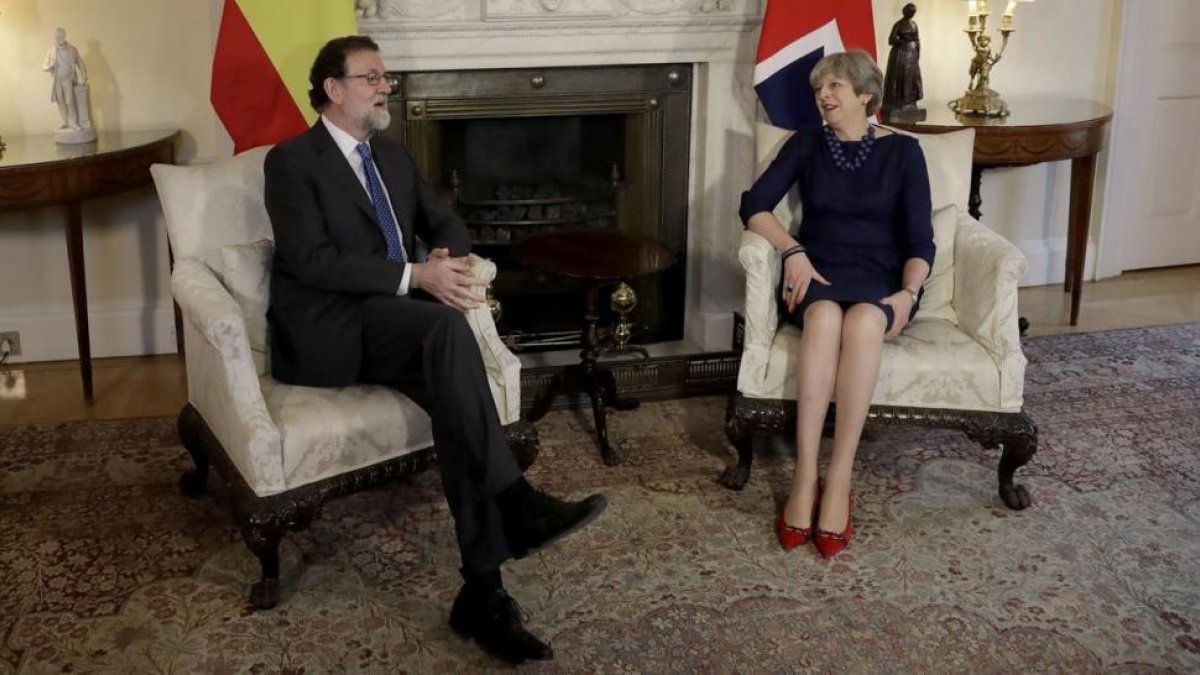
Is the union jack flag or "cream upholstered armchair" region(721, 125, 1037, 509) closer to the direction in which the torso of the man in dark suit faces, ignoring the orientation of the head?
the cream upholstered armchair

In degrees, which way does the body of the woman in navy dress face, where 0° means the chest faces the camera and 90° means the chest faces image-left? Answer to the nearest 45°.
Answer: approximately 0°

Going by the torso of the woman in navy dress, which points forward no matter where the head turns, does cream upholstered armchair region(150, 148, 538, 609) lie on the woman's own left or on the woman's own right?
on the woman's own right

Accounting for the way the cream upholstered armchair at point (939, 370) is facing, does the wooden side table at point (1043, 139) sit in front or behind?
behind

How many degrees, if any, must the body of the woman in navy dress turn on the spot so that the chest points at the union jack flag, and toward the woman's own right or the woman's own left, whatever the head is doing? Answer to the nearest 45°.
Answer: approximately 180°

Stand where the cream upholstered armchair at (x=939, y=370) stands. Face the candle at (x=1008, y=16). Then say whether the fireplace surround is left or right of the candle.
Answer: left

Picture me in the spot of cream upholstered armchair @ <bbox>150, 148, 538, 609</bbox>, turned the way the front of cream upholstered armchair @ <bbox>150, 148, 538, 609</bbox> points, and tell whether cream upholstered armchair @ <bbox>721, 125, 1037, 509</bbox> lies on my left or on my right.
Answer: on my left

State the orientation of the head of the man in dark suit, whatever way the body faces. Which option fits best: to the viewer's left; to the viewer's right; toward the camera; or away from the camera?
to the viewer's right

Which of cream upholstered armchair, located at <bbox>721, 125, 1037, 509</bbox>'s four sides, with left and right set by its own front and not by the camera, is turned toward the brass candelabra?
back

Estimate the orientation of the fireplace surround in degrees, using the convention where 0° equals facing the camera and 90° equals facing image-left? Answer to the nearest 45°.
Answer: approximately 0°

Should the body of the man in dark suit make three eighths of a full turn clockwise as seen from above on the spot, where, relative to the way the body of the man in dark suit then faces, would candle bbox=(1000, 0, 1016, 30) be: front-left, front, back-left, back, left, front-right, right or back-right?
back-right

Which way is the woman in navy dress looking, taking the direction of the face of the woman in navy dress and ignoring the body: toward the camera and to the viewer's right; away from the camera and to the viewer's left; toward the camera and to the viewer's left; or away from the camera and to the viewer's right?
toward the camera and to the viewer's left
